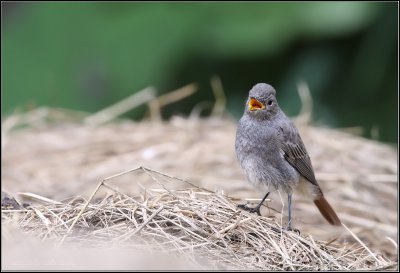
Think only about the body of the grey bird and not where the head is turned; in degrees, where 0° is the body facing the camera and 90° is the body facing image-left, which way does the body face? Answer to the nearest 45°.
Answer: approximately 45°
